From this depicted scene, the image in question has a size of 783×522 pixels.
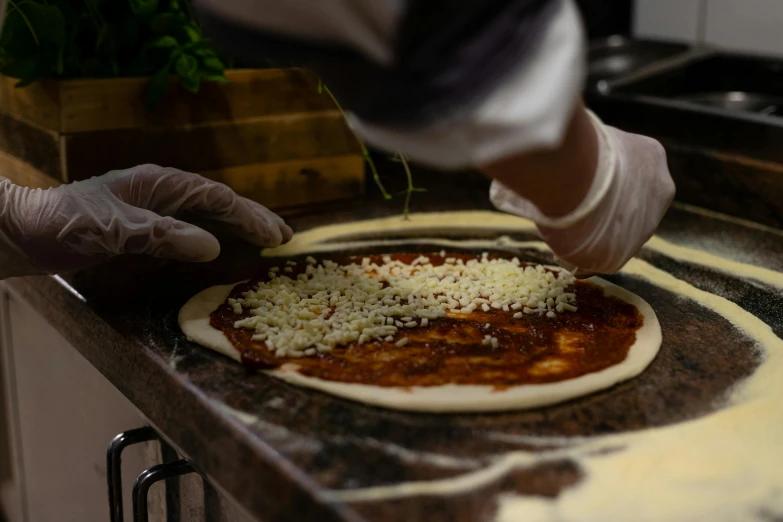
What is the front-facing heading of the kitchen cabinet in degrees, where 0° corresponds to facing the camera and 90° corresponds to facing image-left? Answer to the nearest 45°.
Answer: approximately 45°
